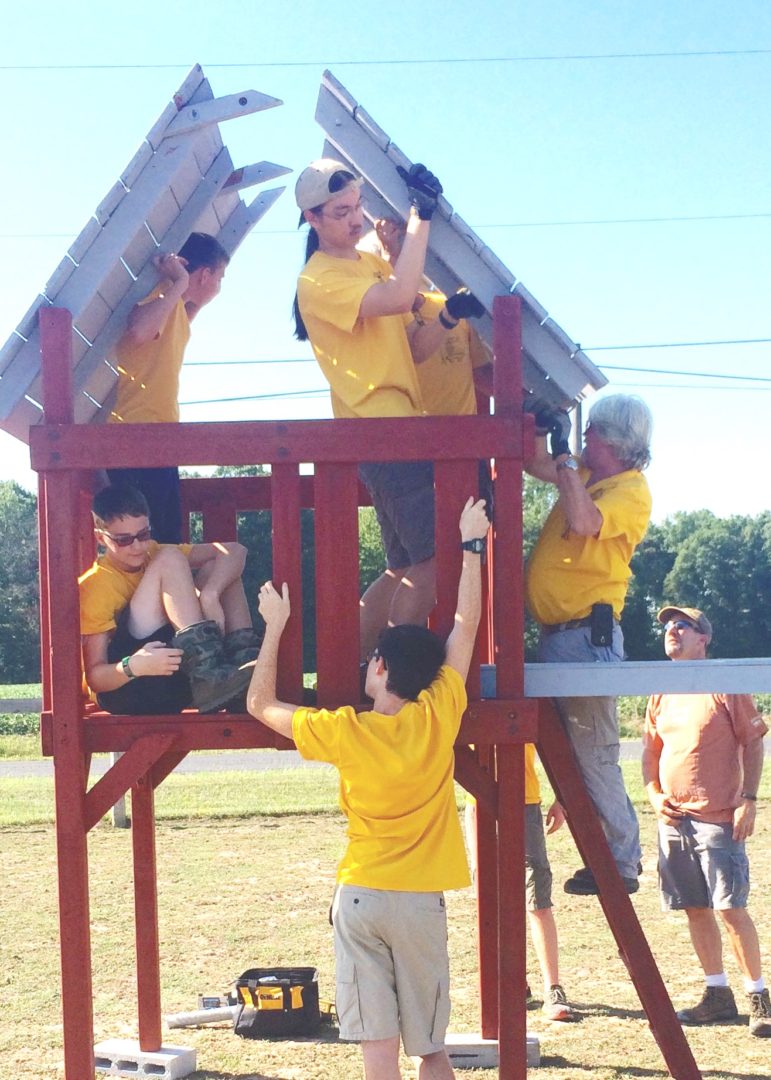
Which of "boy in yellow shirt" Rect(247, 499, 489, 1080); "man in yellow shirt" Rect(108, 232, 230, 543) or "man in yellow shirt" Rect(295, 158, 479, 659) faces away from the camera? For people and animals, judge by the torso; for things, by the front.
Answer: the boy in yellow shirt

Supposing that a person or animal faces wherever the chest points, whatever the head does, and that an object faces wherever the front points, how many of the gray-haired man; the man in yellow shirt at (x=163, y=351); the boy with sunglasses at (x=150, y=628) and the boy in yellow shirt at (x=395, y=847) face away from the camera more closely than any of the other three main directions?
1

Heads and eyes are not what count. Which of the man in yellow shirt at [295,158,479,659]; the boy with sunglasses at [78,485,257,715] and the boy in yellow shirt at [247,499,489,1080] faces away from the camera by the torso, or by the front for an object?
the boy in yellow shirt

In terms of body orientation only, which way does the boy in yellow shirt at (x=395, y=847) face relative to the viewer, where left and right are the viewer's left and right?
facing away from the viewer

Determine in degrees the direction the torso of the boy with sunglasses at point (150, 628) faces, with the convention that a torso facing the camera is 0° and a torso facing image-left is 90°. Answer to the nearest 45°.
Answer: approximately 315°

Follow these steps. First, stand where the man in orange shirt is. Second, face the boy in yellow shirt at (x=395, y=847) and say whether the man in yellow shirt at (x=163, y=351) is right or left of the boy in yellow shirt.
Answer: right

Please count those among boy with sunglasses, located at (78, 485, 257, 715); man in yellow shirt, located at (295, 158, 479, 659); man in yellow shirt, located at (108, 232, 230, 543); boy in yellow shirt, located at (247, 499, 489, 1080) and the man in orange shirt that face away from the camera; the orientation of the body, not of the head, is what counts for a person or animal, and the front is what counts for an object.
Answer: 1

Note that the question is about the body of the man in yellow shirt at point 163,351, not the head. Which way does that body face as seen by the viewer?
to the viewer's right

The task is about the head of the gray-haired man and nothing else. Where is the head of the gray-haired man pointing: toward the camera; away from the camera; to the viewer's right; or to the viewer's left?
to the viewer's left

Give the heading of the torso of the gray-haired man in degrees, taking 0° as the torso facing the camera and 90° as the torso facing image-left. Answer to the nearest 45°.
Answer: approximately 90°

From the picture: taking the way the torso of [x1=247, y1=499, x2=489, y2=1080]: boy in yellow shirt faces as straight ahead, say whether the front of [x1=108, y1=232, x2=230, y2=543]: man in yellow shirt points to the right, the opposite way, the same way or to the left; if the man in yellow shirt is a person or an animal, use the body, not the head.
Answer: to the right

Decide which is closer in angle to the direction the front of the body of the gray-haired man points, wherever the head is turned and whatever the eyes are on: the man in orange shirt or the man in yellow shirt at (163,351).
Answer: the man in yellow shirt
